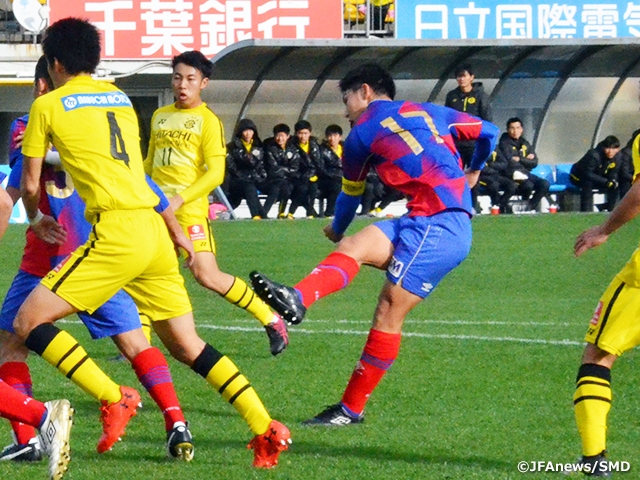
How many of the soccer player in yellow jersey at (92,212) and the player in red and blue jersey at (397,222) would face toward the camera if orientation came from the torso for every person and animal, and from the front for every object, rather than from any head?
0

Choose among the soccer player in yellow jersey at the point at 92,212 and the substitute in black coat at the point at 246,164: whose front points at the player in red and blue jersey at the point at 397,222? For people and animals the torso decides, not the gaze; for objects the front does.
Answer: the substitute in black coat

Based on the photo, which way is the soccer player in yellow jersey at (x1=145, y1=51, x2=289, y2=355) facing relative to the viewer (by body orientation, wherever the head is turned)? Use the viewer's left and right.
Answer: facing the viewer and to the left of the viewer

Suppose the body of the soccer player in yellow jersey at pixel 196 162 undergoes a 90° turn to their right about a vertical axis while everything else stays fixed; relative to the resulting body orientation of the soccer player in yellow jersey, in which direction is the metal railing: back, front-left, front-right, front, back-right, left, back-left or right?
front-right

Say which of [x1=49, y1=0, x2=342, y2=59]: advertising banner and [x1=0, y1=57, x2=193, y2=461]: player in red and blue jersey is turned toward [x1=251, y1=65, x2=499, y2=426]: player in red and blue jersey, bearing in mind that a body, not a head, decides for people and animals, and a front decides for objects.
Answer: the advertising banner

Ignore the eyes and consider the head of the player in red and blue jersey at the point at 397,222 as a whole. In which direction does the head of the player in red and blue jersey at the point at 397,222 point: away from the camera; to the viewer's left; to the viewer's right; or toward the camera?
to the viewer's left

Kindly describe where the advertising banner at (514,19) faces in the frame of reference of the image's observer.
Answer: facing the viewer

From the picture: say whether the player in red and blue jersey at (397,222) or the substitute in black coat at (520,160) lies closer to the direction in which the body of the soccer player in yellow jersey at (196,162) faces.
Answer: the player in red and blue jersey

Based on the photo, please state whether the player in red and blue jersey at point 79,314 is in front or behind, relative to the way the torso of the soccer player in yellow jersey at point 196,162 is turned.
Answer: in front

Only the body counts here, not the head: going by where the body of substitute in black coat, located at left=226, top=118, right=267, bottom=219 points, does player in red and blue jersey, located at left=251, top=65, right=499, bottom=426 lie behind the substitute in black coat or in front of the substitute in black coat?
in front

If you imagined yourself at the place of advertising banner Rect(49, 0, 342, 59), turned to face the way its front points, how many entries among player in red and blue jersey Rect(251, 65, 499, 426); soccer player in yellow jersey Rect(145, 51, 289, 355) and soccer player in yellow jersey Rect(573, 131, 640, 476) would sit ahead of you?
3

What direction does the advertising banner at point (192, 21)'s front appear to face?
toward the camera

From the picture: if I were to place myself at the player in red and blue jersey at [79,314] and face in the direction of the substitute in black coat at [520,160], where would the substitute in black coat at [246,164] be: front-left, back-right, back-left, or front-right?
front-left

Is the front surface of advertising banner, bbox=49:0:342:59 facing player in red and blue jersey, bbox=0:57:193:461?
yes
